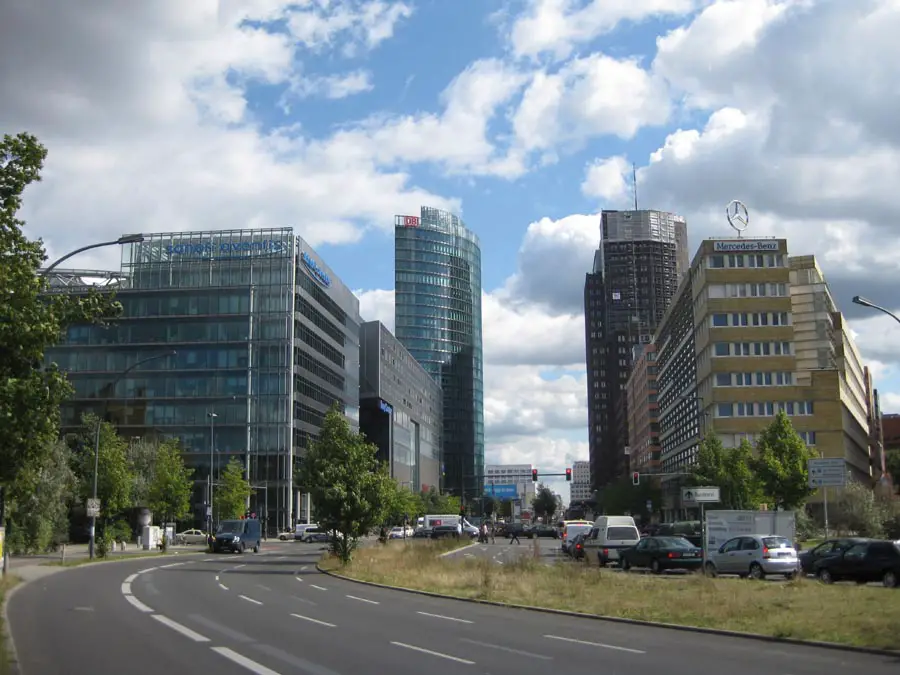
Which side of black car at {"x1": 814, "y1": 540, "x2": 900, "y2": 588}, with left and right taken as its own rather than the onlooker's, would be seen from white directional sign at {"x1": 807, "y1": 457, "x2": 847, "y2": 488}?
right

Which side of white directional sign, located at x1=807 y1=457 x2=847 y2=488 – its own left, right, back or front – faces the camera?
front

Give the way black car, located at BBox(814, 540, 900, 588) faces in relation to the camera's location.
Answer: facing to the left of the viewer

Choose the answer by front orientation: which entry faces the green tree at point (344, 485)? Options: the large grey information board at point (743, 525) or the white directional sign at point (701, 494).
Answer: the large grey information board

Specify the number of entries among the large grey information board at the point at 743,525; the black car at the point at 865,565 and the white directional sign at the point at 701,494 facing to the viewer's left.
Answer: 2

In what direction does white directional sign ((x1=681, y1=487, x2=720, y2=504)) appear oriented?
toward the camera

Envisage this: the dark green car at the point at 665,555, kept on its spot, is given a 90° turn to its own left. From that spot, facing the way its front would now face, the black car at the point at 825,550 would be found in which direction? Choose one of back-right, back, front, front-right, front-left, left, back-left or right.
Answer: left

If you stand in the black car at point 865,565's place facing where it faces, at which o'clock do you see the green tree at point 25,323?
The green tree is roughly at 10 o'clock from the black car.
